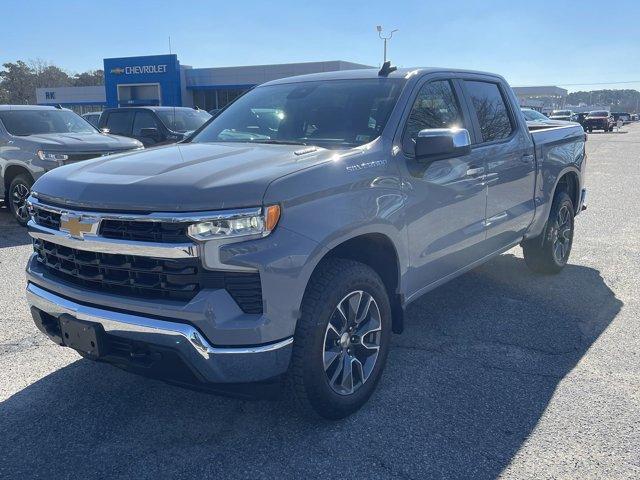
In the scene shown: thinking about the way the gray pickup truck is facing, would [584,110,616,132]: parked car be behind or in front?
behind

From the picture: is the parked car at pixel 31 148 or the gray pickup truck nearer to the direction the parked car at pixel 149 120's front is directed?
the gray pickup truck

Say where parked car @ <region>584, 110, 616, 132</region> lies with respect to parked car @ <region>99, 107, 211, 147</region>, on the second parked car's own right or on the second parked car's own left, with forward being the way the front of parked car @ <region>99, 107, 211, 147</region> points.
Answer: on the second parked car's own left

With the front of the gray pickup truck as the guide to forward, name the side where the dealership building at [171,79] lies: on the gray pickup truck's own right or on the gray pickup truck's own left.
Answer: on the gray pickup truck's own right

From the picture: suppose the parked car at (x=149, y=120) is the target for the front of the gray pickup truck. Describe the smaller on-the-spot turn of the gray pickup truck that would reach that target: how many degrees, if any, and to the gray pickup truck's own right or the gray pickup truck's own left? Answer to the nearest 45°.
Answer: approximately 135° to the gray pickup truck's own right

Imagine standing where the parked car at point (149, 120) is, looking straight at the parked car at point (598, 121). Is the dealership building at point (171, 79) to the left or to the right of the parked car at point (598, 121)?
left

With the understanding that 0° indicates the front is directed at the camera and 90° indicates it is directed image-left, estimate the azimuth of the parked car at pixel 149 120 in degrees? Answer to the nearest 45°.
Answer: approximately 315°

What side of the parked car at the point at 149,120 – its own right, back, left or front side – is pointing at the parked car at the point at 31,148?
right

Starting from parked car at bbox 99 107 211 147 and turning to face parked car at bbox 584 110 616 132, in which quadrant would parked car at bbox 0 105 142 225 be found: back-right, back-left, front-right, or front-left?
back-right

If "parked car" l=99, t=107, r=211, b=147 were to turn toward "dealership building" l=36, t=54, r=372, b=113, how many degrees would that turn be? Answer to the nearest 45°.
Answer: approximately 135° to its left

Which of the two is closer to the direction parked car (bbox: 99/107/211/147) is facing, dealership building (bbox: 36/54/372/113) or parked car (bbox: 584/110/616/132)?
the parked car

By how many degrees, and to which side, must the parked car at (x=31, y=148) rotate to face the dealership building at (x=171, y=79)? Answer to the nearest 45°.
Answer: approximately 135° to its left

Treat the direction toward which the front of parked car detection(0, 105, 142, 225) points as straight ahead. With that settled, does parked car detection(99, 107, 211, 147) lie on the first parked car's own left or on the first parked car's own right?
on the first parked car's own left
